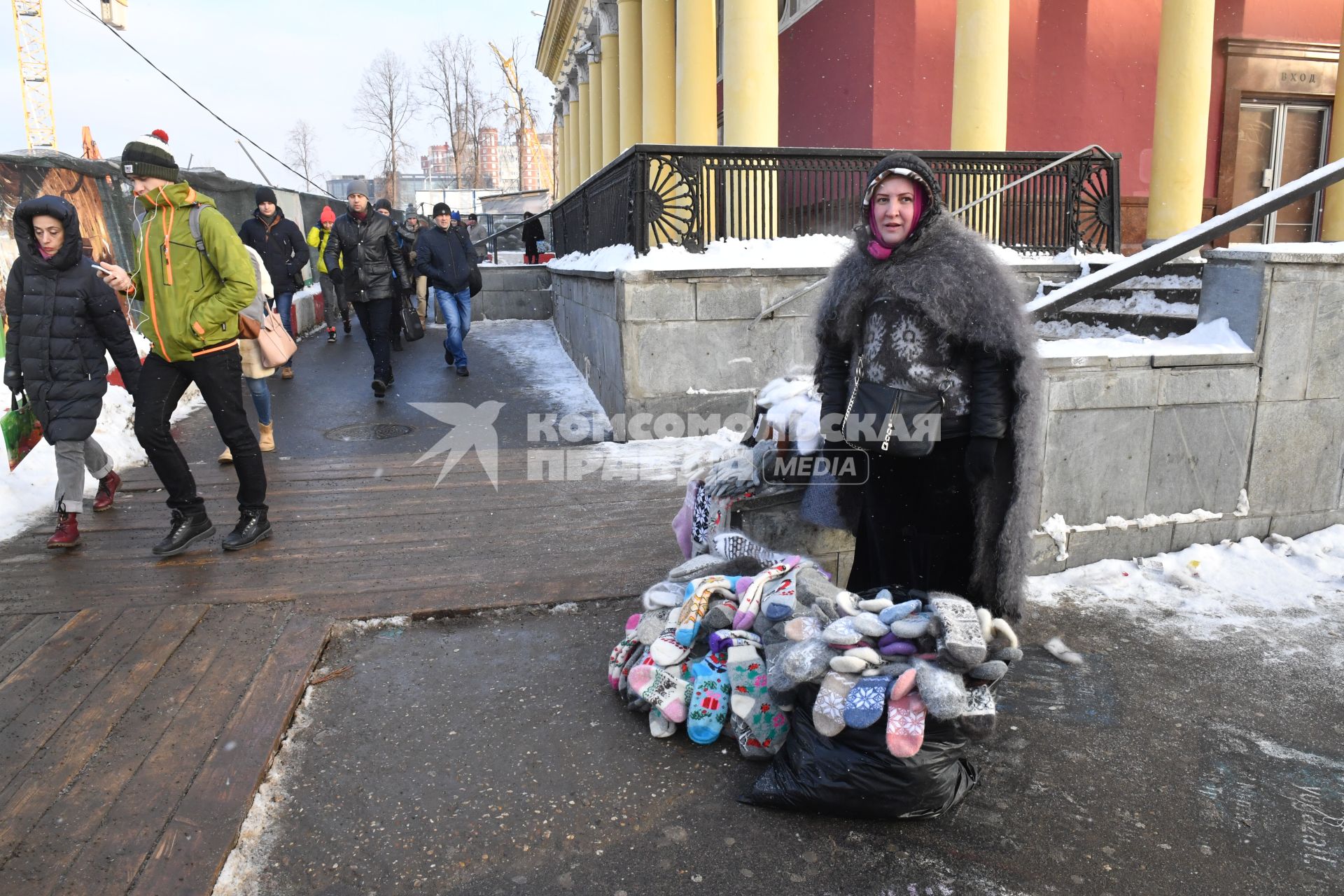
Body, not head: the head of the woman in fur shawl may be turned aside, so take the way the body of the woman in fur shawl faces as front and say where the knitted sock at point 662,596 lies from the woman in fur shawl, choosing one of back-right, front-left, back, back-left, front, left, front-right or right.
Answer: front-right

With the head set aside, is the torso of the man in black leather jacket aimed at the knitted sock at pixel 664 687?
yes

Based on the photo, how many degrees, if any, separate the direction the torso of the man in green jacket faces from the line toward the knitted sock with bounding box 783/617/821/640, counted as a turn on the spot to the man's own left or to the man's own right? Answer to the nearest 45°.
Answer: approximately 90° to the man's own left

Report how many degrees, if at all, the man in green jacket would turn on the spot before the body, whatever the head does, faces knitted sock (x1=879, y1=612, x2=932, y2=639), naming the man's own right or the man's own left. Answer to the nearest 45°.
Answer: approximately 90° to the man's own left
